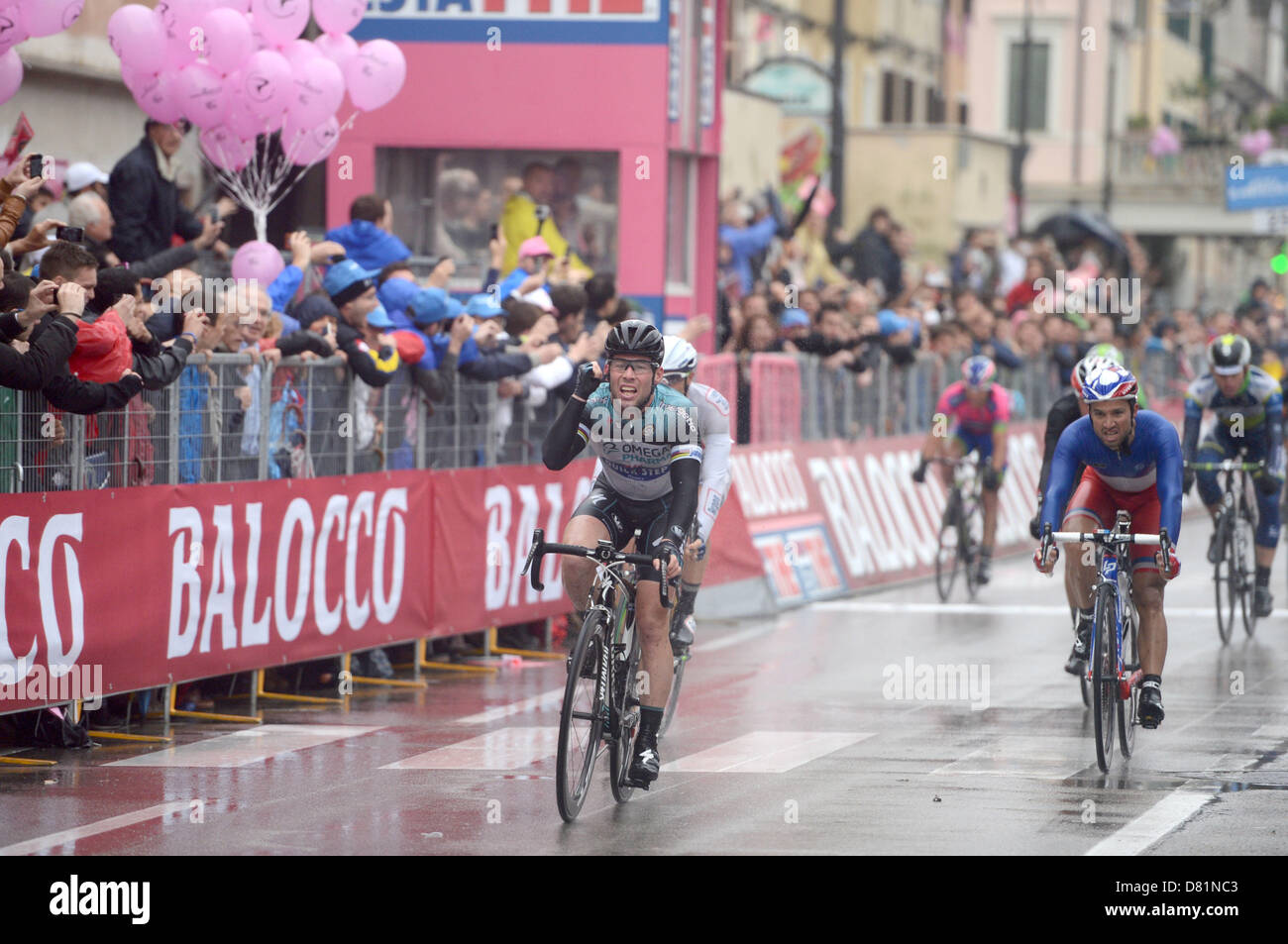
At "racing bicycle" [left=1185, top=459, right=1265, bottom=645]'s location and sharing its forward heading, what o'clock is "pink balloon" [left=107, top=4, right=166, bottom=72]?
The pink balloon is roughly at 2 o'clock from the racing bicycle.

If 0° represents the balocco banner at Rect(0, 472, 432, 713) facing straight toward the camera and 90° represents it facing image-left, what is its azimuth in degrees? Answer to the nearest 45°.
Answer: approximately 315°

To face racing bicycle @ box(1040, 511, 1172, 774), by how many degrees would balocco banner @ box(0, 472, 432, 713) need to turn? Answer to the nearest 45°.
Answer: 0° — it already faces it

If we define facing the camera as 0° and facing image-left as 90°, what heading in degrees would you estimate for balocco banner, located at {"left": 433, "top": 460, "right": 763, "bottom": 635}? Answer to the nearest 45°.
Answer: approximately 315°

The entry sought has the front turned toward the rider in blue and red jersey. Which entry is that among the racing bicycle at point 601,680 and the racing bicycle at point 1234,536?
the racing bicycle at point 1234,536

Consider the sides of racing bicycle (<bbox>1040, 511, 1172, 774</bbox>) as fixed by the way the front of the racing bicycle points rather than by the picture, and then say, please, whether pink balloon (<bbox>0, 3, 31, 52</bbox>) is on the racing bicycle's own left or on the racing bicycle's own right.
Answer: on the racing bicycle's own right

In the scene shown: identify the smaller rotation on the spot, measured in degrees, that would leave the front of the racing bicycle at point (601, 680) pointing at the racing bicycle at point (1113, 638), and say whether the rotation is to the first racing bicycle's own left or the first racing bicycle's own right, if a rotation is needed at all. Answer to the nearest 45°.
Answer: approximately 135° to the first racing bicycle's own left

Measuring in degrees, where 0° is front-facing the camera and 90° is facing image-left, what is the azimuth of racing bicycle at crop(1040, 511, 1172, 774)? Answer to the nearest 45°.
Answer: approximately 0°

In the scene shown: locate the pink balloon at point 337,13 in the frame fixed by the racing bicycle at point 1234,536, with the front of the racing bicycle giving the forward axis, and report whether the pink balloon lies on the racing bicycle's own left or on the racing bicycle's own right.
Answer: on the racing bicycle's own right

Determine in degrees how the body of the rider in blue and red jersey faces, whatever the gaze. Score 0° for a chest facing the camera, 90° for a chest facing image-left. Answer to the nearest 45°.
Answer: approximately 0°
